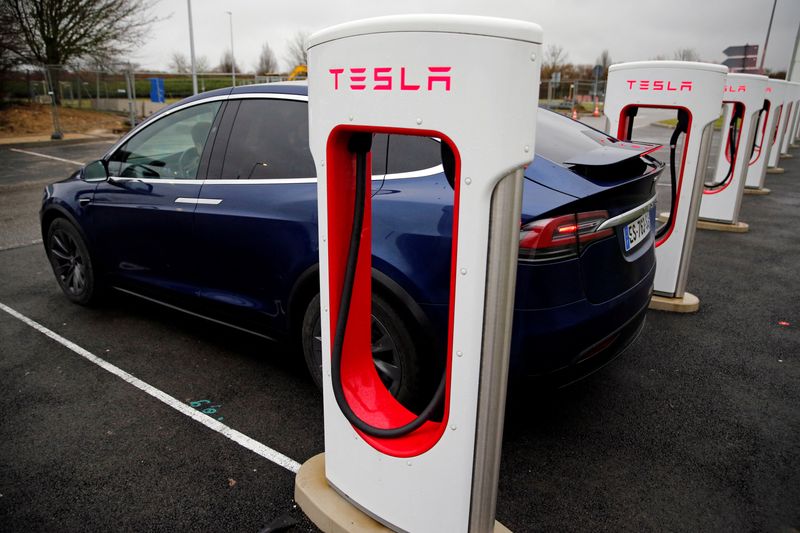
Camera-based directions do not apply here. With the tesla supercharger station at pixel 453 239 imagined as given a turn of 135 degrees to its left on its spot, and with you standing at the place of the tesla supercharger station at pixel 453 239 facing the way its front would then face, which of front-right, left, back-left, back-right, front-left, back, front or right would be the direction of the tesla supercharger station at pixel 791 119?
front-left

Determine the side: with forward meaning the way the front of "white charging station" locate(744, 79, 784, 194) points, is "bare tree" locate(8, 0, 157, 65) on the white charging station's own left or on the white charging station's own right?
on the white charging station's own right

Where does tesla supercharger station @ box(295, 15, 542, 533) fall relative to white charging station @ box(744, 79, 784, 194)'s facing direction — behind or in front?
in front

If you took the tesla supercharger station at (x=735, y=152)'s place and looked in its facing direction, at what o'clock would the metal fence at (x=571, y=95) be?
The metal fence is roughly at 4 o'clock from the tesla supercharger station.

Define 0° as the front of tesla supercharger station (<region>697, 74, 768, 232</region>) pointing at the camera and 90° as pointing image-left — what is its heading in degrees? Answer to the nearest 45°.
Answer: approximately 45°

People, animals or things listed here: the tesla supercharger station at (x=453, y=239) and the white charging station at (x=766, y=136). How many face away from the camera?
0

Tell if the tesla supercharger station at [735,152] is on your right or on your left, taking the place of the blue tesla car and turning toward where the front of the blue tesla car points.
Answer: on your right

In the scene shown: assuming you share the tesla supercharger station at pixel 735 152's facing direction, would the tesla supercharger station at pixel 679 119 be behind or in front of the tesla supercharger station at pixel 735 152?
in front

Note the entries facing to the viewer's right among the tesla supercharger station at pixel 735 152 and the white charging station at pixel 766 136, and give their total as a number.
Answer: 0

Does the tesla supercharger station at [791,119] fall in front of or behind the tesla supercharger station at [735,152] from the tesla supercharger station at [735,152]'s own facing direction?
behind
